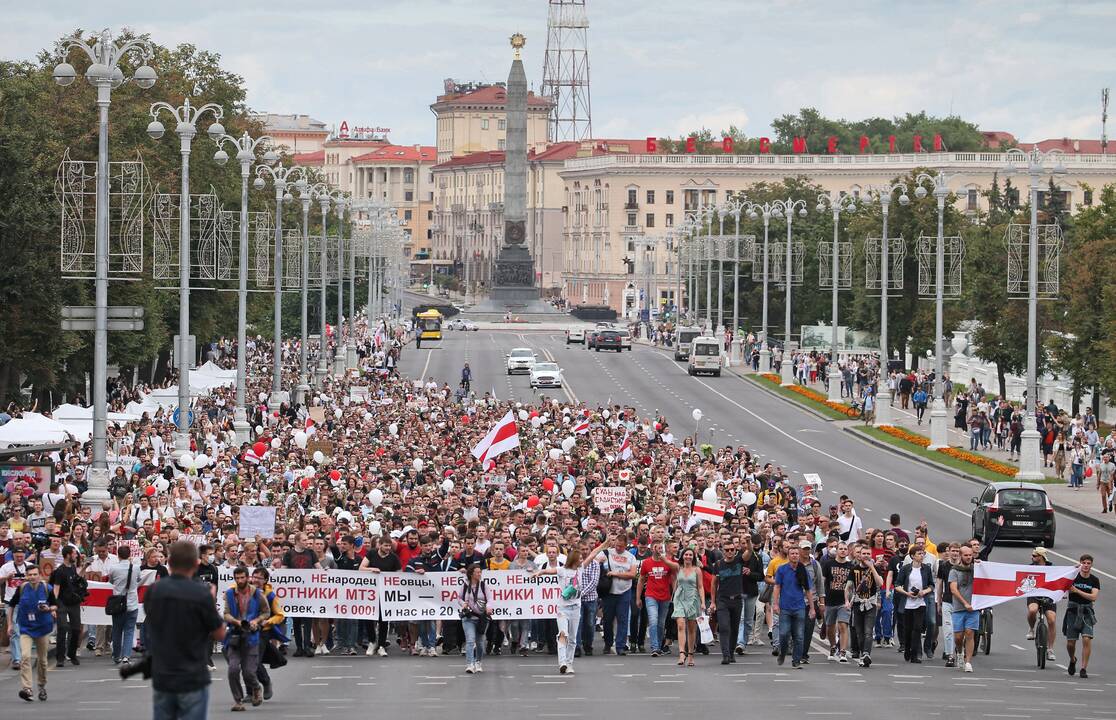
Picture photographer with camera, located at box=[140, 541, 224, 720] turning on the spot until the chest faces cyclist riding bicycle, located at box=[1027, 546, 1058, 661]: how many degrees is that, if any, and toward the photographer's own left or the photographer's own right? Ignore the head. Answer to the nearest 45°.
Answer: approximately 45° to the photographer's own right

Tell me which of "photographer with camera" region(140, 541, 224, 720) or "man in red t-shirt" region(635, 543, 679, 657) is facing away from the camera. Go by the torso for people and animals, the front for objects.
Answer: the photographer with camera

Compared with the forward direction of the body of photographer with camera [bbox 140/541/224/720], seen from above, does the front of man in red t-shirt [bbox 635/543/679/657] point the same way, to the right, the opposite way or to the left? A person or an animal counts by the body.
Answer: the opposite way

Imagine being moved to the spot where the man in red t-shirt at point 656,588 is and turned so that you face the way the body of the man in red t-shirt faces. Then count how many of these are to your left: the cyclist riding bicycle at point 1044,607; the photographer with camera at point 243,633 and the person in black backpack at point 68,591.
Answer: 1

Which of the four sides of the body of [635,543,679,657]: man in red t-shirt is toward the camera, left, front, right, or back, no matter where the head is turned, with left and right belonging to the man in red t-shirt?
front

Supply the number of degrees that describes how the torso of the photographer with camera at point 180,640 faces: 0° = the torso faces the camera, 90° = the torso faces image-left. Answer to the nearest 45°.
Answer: approximately 180°

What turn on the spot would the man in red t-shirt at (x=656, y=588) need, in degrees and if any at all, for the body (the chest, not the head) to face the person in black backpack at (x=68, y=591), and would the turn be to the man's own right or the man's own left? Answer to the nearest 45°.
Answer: approximately 90° to the man's own right

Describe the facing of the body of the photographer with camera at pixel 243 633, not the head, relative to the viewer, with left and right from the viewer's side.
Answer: facing the viewer

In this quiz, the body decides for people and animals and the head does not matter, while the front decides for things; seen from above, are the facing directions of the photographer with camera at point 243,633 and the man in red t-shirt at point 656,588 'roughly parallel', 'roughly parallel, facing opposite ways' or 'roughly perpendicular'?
roughly parallel

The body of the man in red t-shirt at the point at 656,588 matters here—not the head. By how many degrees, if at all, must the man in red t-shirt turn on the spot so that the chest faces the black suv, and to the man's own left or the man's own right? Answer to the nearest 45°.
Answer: approximately 135° to the man's own left

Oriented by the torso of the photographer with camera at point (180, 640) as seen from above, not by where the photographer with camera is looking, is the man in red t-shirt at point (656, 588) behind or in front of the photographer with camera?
in front
